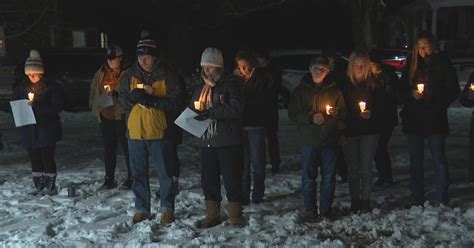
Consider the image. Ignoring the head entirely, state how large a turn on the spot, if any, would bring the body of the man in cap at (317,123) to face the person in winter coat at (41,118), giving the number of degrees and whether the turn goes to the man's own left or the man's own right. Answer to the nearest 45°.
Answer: approximately 90° to the man's own right

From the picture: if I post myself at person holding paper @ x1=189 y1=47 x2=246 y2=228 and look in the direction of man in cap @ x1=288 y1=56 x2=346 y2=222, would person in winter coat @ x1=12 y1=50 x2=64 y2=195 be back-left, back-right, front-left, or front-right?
back-left

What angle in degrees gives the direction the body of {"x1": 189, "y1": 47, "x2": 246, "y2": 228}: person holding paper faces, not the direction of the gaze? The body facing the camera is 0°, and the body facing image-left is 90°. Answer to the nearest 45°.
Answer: approximately 45°

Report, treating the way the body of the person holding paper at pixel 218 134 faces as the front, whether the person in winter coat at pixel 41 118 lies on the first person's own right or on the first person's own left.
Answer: on the first person's own right

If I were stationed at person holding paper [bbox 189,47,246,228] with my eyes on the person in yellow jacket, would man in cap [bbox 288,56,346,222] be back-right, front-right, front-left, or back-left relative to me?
back-right

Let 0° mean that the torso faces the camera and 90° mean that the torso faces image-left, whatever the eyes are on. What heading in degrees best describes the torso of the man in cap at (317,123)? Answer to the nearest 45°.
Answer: approximately 0°
